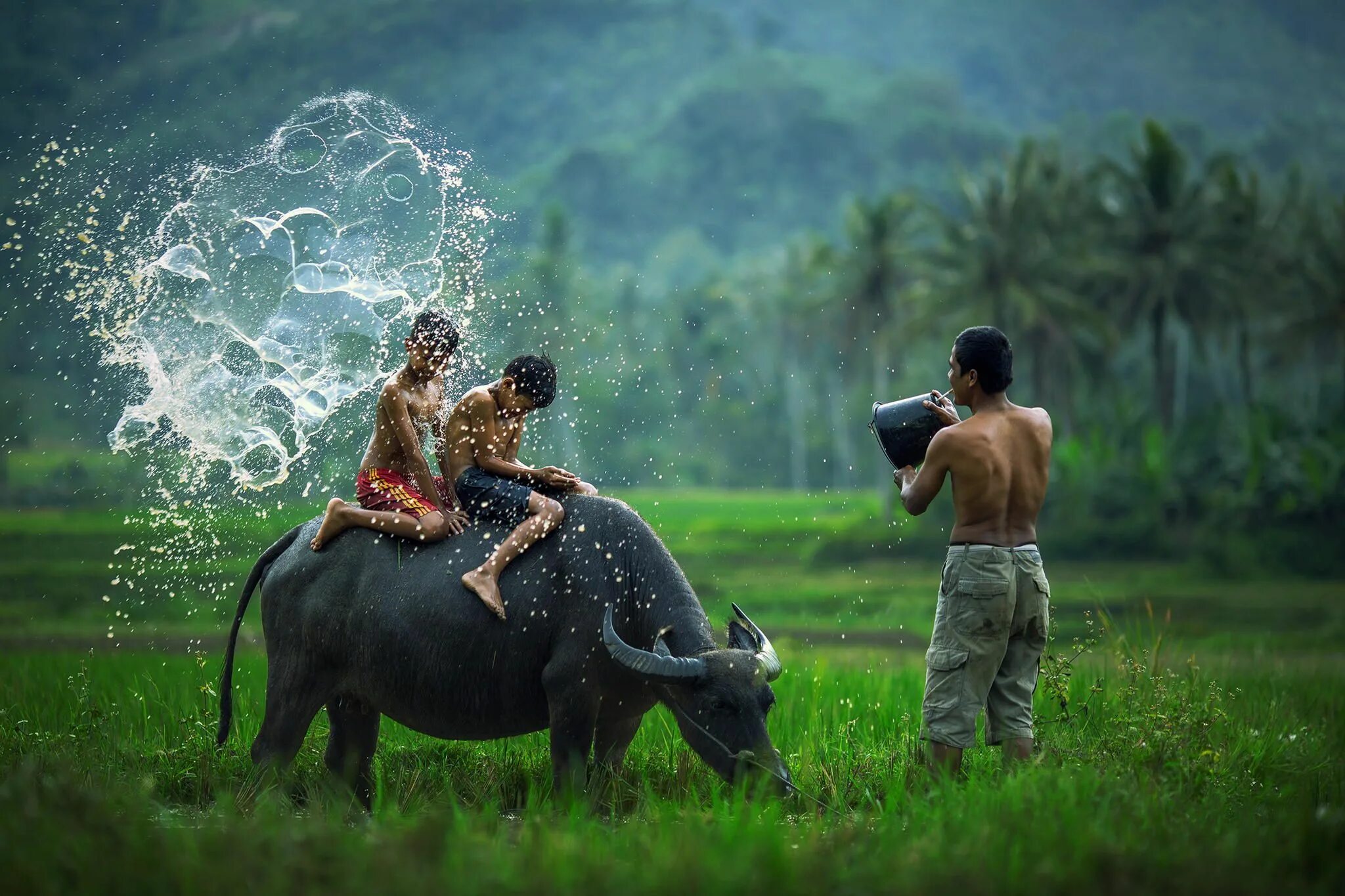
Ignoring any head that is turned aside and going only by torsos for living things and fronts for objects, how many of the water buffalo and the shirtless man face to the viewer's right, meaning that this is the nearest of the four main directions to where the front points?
1

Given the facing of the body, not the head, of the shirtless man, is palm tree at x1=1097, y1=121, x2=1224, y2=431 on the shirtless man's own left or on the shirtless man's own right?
on the shirtless man's own right

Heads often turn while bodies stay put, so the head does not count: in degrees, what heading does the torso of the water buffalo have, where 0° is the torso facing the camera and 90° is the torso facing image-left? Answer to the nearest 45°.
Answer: approximately 270°

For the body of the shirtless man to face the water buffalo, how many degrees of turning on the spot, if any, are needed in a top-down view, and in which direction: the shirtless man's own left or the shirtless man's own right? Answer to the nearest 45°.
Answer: approximately 45° to the shirtless man's own left

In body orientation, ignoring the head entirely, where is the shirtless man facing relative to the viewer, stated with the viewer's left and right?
facing away from the viewer and to the left of the viewer

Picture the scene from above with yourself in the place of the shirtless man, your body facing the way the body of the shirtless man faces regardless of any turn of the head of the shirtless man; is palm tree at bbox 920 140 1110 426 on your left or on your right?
on your right

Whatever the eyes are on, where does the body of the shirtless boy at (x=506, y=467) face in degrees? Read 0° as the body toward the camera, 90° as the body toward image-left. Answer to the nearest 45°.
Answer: approximately 270°

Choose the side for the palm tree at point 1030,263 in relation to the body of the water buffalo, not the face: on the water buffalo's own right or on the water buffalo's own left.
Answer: on the water buffalo's own left
